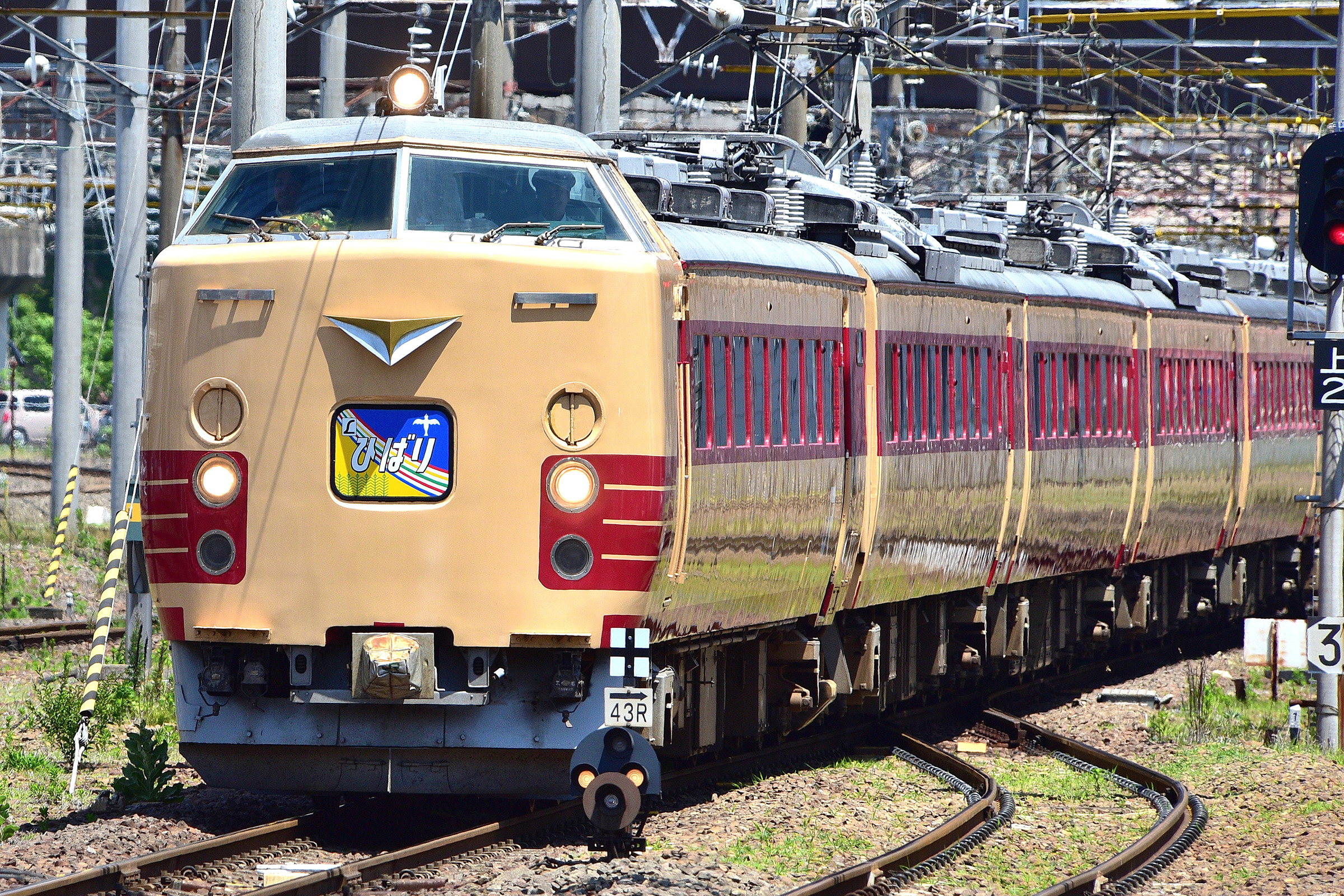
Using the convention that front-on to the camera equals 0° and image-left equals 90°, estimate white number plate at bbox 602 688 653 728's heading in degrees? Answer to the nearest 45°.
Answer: approximately 0°

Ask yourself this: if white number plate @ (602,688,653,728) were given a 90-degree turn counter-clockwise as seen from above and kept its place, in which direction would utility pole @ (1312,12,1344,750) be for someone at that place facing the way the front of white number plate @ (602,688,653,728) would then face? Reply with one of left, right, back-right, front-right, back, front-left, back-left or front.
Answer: front-left

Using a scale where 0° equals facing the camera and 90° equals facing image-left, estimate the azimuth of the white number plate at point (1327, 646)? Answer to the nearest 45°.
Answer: approximately 0°

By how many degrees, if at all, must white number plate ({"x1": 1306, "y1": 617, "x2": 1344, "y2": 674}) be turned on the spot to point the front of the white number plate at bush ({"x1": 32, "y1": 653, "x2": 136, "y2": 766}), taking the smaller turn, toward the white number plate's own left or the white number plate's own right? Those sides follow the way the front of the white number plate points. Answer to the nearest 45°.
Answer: approximately 45° to the white number plate's own right

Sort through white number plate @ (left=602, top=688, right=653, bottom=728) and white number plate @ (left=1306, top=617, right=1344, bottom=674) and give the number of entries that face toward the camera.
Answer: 2

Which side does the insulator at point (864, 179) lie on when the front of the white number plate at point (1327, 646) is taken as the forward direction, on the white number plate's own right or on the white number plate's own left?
on the white number plate's own right

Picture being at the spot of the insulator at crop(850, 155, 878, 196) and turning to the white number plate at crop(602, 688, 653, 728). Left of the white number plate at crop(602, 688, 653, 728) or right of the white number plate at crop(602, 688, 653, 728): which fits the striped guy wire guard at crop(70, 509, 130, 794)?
right

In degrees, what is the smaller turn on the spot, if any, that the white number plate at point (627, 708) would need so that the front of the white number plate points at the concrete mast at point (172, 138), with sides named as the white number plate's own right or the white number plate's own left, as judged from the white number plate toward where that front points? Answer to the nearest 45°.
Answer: approximately 135° to the white number plate's own right
